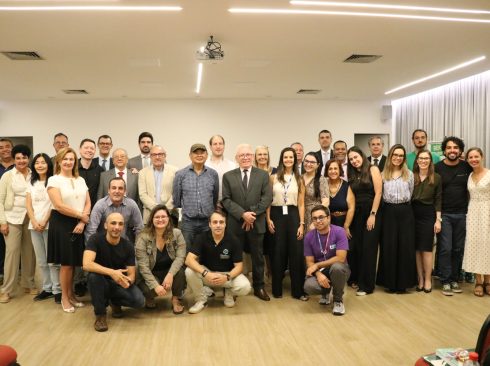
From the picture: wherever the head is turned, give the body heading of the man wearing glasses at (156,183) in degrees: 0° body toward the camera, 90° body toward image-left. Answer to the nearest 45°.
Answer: approximately 0°

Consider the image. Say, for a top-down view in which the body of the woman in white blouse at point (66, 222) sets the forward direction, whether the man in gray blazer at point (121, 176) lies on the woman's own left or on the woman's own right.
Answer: on the woman's own left

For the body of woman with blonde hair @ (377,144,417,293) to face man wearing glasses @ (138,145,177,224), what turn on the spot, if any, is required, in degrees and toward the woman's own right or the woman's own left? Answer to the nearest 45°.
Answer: approximately 90° to the woman's own right

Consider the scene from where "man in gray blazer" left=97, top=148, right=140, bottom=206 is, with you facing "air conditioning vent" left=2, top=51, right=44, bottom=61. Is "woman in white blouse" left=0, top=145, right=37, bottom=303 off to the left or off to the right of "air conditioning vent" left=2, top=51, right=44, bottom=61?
left

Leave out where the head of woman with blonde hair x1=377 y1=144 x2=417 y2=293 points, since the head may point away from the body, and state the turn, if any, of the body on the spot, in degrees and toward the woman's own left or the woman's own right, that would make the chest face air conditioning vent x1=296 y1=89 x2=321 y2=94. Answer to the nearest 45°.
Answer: approximately 180°

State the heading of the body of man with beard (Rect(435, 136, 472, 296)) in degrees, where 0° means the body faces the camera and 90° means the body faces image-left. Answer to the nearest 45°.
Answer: approximately 0°
